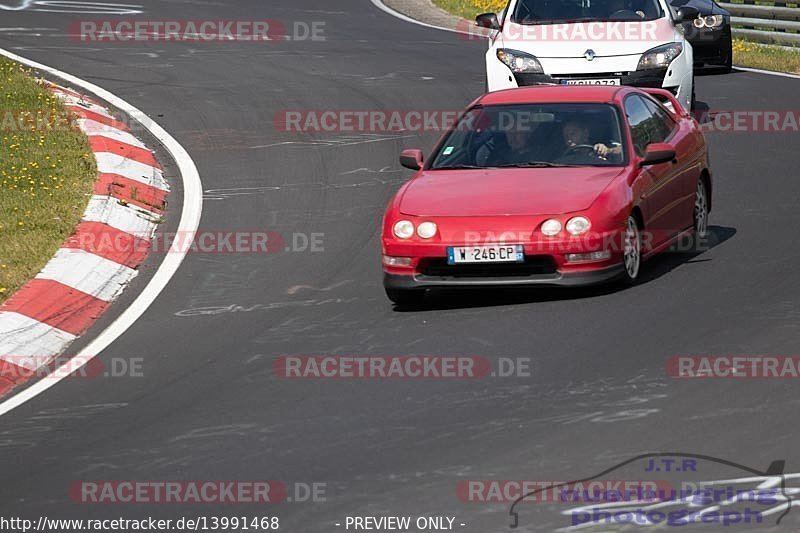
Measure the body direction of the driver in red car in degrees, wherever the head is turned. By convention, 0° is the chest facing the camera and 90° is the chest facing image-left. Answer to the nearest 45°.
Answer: approximately 45°

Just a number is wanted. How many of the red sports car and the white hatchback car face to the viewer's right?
0

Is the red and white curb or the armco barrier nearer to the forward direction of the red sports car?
the red and white curb

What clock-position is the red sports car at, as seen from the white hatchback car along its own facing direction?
The red sports car is roughly at 12 o'clock from the white hatchback car.

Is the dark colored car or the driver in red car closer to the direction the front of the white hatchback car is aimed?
the driver in red car

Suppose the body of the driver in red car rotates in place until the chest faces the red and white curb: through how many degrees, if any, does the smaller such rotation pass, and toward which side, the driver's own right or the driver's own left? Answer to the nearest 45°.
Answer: approximately 45° to the driver's own right

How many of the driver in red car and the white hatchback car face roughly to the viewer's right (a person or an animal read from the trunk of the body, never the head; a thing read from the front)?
0

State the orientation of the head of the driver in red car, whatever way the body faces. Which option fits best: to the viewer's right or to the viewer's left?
to the viewer's left

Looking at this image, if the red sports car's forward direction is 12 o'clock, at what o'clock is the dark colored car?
The dark colored car is roughly at 5 o'clock from the red sports car.

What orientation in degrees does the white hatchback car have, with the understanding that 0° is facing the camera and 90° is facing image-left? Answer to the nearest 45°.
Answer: approximately 0°

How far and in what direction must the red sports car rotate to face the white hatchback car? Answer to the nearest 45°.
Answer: approximately 135° to its right
